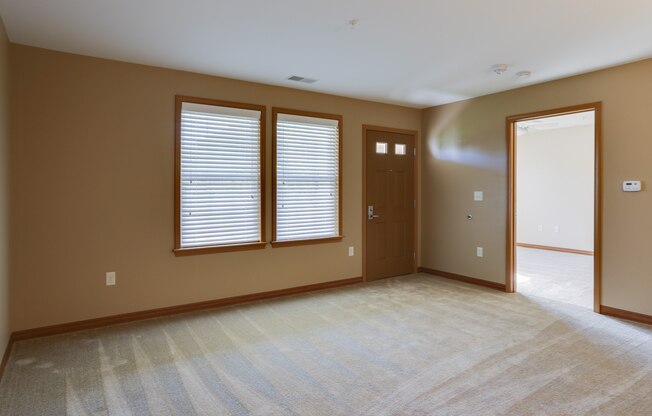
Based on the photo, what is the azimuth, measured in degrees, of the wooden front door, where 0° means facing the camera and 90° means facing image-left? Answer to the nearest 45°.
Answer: approximately 315°

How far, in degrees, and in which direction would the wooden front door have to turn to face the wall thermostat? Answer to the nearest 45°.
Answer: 0° — it already faces it

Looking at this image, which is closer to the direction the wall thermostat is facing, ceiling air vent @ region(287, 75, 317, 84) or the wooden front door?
the ceiling air vent

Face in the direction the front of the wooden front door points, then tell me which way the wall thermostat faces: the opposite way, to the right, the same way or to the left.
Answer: to the right

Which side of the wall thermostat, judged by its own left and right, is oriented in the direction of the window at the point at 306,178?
right
